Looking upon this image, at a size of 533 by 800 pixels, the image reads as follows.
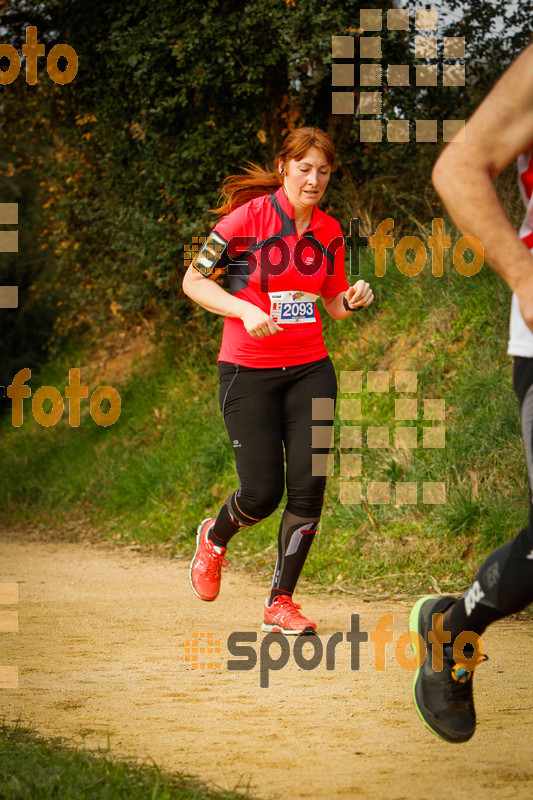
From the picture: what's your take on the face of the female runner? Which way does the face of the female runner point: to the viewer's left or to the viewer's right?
to the viewer's right

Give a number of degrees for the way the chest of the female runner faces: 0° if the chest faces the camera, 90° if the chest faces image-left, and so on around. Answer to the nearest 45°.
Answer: approximately 315°
